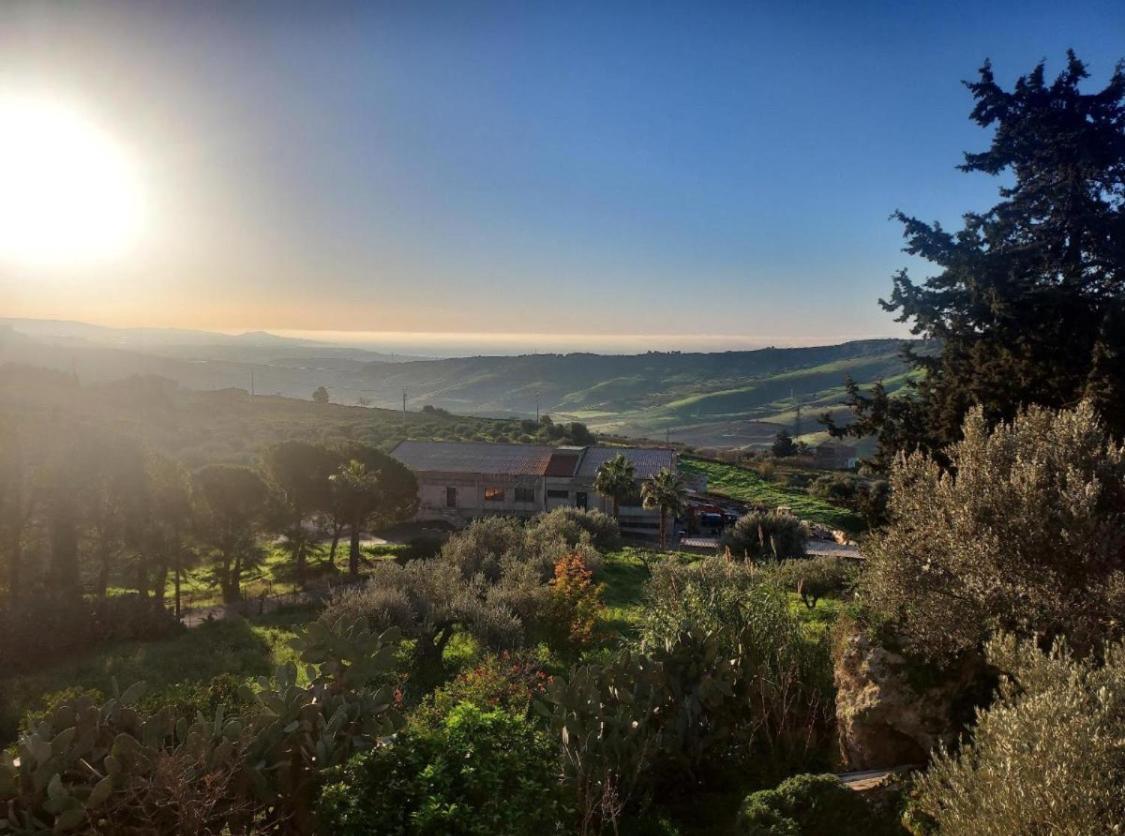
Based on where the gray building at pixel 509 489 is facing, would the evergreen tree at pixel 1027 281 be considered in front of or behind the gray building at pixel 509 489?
in front

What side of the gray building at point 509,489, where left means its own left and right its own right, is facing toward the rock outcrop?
front

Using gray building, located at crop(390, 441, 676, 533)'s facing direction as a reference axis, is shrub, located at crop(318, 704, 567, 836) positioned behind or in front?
in front

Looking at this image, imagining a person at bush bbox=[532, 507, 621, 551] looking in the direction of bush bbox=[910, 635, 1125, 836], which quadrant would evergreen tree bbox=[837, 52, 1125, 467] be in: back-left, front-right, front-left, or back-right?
front-left

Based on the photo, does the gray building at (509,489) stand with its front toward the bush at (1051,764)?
yes

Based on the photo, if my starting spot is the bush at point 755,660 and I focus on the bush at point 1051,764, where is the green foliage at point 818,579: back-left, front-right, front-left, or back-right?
back-left

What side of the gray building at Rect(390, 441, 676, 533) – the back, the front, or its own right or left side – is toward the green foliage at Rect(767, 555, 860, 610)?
front

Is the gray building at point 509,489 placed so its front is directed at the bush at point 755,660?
yes

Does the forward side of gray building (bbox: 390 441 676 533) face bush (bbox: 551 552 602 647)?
yes

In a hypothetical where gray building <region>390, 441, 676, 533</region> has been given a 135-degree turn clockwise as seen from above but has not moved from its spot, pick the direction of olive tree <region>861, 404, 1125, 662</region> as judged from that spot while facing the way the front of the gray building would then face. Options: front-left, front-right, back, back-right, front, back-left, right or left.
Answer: back-left

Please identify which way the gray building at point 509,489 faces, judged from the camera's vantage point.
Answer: facing the viewer

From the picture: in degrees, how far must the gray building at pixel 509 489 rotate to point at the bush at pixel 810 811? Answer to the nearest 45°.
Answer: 0° — it already faces it

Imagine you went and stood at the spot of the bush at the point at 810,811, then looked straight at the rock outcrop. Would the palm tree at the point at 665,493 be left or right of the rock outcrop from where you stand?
left

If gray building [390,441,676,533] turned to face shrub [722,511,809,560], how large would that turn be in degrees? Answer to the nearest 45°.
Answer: approximately 45° to its left
